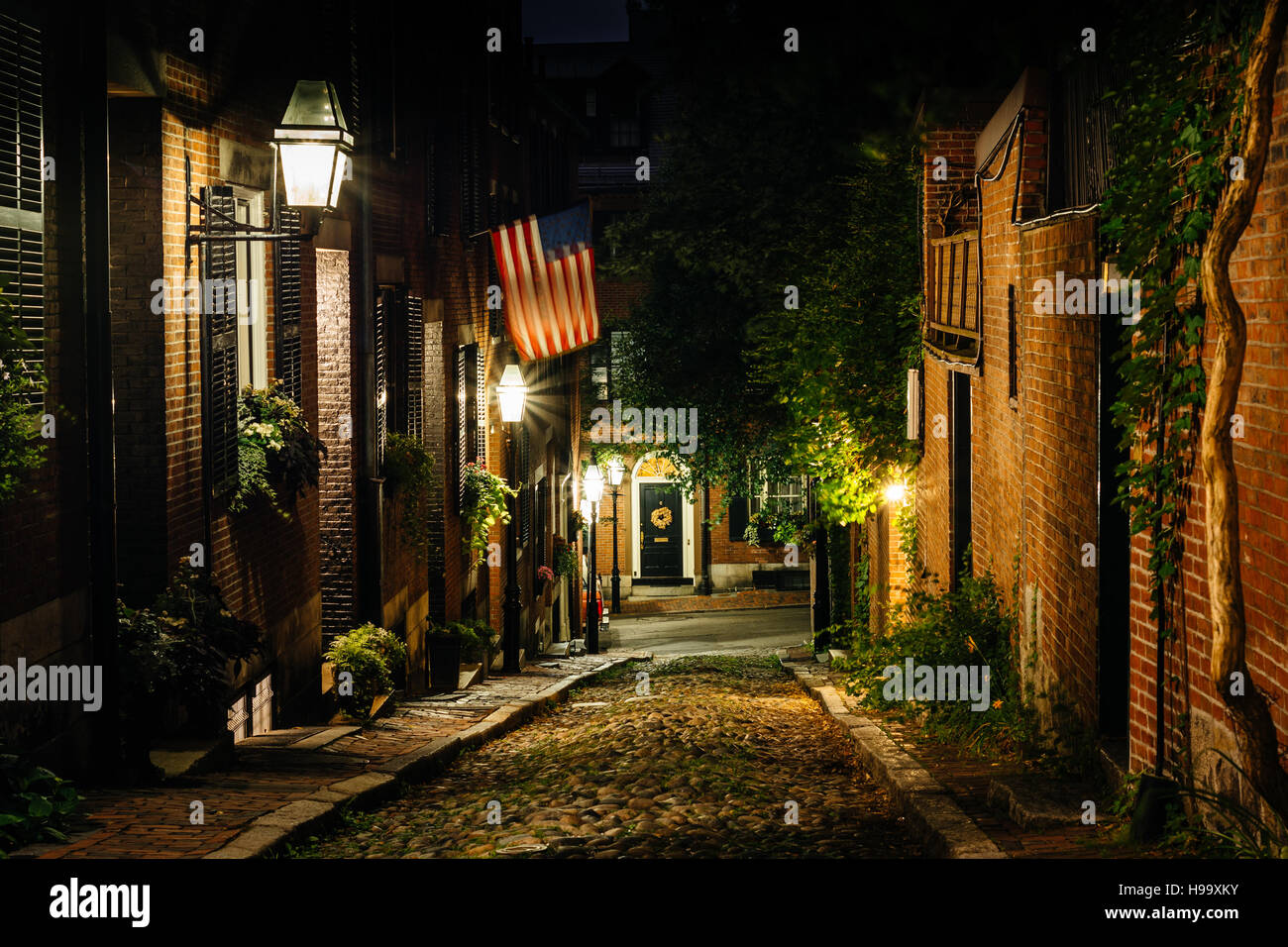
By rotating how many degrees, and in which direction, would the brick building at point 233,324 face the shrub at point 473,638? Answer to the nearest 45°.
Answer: approximately 90° to its left

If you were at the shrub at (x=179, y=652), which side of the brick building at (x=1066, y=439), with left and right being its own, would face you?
front

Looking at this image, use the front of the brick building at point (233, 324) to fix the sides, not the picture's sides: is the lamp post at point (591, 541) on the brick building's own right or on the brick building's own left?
on the brick building's own left

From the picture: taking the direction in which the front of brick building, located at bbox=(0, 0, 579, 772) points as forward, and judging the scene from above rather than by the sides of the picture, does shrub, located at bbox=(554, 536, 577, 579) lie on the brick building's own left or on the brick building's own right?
on the brick building's own left

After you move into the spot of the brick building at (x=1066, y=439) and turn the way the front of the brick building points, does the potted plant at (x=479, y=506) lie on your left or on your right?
on your right

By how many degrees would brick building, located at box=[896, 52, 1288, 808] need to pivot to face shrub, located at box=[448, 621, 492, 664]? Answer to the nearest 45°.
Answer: approximately 45° to its right

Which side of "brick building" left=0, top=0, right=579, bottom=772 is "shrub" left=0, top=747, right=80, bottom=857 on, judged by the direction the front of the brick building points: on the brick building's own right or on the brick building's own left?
on the brick building's own right

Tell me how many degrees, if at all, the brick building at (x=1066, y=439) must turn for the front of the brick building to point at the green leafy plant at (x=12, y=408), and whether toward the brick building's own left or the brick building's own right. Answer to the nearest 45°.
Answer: approximately 45° to the brick building's own left

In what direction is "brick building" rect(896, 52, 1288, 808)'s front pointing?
to the viewer's left

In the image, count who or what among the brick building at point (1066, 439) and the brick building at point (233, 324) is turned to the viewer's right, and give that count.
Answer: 1

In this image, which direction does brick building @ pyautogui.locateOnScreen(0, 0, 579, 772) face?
to the viewer's right
